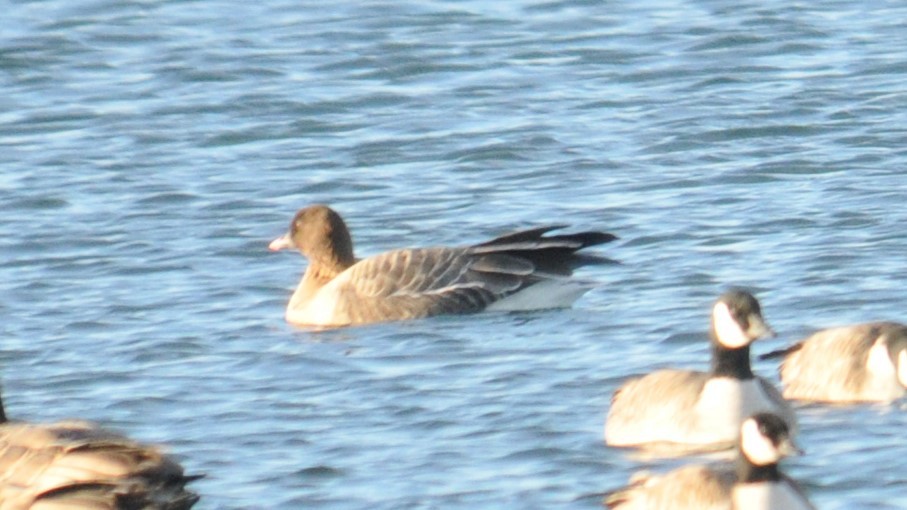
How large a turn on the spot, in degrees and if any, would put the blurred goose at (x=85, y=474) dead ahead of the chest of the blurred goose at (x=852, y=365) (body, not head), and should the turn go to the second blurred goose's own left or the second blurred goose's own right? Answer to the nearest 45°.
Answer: approximately 135° to the second blurred goose's own right

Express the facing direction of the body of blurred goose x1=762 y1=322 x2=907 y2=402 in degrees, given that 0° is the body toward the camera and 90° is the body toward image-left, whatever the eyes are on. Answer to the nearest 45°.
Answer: approximately 270°

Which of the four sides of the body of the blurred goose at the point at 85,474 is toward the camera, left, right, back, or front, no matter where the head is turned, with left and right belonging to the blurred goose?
left

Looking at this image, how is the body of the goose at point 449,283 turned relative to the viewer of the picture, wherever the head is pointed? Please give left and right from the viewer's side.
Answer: facing to the left of the viewer

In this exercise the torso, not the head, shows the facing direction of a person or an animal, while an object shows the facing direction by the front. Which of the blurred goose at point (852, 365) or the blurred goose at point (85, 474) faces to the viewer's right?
the blurred goose at point (852, 365)

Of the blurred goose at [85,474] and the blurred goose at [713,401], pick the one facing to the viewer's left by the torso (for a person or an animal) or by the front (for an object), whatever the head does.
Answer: the blurred goose at [85,474]

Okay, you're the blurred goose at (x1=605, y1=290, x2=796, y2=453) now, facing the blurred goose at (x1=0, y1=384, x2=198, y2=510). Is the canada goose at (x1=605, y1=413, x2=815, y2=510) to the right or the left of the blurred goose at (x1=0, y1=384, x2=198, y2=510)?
left

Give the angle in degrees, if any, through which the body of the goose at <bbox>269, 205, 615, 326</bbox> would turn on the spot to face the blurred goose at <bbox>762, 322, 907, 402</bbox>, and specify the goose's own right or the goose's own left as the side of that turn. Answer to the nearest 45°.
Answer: approximately 135° to the goose's own left

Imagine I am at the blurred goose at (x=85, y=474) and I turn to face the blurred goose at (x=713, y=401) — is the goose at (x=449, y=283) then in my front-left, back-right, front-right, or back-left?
front-left

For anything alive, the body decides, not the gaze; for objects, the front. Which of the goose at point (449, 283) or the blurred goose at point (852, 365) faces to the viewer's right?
the blurred goose

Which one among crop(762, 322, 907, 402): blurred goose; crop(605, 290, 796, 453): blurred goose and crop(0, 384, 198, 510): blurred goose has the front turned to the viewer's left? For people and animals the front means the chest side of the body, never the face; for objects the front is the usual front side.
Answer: crop(0, 384, 198, 510): blurred goose
